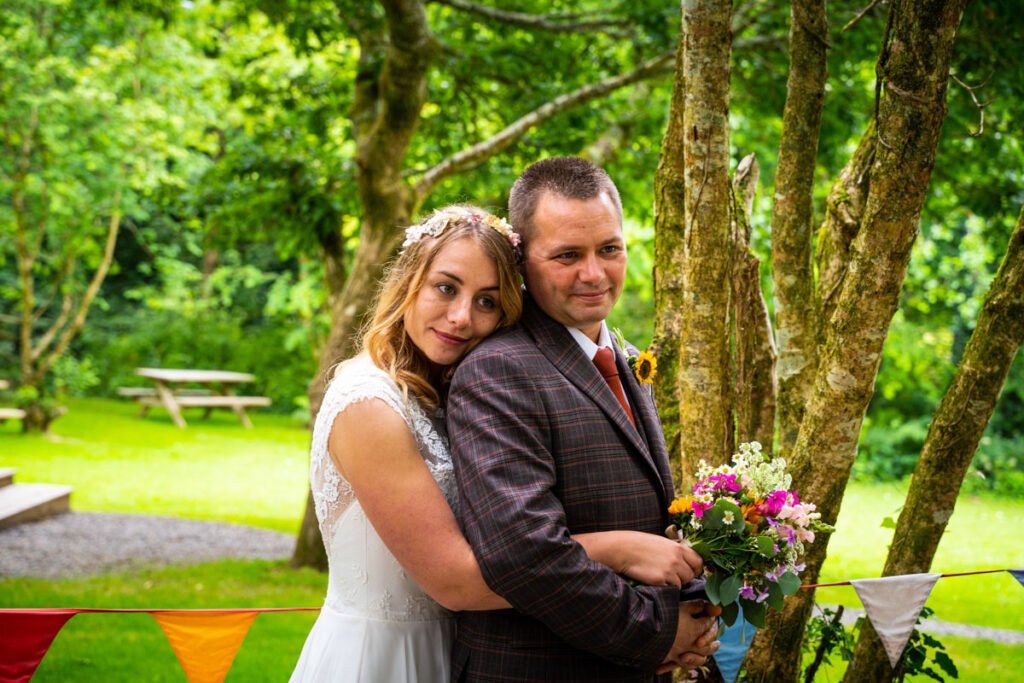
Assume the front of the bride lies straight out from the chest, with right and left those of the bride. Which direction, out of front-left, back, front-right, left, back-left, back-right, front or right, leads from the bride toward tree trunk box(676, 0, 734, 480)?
front-left

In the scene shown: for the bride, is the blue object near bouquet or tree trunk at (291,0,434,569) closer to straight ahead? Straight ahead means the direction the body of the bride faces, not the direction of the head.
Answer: the blue object near bouquet

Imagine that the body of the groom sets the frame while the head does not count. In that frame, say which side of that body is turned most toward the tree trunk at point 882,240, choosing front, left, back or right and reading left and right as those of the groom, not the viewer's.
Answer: left

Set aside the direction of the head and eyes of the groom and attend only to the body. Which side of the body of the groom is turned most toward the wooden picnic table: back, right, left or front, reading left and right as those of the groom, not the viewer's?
back

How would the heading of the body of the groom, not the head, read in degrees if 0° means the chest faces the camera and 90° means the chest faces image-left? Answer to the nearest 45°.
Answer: approximately 315°

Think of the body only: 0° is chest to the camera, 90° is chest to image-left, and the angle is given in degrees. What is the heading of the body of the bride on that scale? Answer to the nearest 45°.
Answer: approximately 270°

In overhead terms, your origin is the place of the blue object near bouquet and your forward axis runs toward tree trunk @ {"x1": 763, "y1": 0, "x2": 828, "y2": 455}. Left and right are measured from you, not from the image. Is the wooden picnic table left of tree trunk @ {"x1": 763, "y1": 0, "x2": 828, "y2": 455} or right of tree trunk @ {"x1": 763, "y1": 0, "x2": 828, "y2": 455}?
left

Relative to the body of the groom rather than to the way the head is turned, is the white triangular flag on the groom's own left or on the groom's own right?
on the groom's own left
